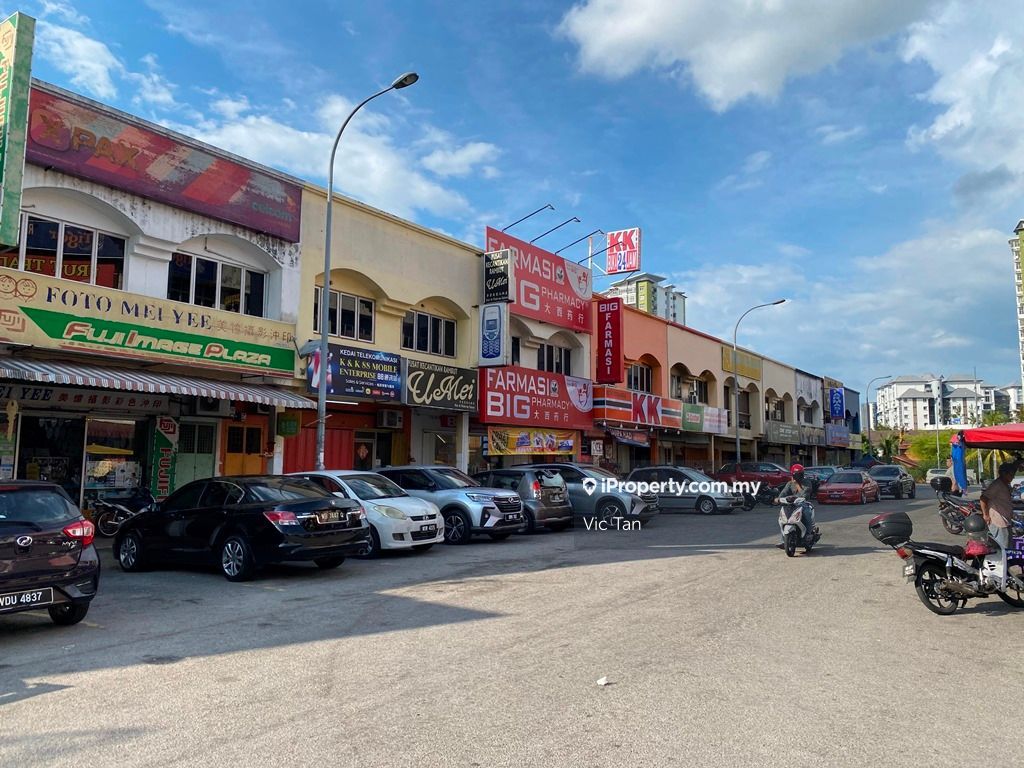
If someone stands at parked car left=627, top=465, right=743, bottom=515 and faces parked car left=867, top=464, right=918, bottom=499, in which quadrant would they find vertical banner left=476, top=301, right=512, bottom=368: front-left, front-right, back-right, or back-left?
back-left

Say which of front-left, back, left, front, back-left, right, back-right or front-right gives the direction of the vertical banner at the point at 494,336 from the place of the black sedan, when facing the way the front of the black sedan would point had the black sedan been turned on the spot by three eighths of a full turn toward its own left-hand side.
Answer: back-left

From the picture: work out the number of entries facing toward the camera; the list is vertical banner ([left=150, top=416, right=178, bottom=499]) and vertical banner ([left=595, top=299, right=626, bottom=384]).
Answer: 2

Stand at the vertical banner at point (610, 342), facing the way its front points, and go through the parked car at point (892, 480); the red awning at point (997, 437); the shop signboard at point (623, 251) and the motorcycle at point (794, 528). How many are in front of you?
2

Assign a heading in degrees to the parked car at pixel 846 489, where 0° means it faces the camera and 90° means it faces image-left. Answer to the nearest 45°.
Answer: approximately 45°

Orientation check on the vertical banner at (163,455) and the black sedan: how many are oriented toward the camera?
1

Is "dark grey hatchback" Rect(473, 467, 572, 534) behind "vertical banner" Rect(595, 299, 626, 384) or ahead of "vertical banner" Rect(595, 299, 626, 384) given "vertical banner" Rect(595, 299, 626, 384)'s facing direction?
ahead

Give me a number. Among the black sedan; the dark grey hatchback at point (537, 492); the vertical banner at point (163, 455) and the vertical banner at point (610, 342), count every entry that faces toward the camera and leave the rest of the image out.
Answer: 2

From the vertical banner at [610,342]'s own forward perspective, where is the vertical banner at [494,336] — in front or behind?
in front

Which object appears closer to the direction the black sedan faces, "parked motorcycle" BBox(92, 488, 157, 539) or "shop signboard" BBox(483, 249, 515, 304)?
the parked motorcycle

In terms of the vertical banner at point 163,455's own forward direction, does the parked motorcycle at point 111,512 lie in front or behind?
in front

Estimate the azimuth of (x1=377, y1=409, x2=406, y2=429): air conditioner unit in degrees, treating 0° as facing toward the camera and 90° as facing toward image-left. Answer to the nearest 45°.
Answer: approximately 315°

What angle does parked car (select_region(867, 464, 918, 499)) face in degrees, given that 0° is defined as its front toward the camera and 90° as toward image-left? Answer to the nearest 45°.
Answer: approximately 45°
